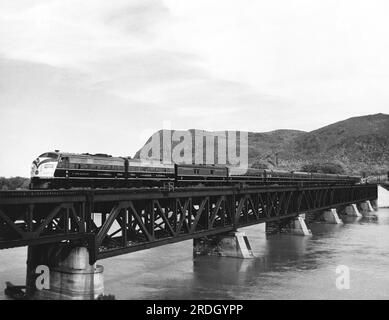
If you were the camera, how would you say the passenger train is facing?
facing the viewer and to the left of the viewer
